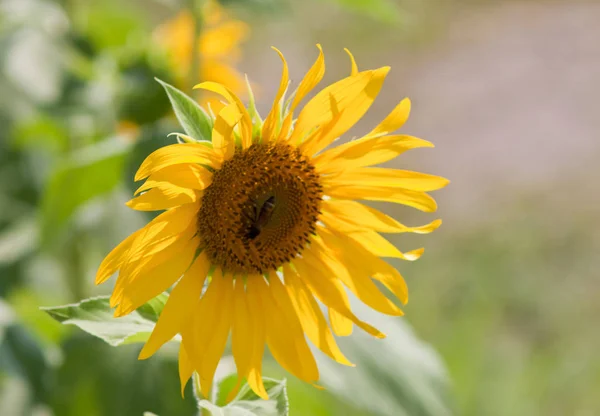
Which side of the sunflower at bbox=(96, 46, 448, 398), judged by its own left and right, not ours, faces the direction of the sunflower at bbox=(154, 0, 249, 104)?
back

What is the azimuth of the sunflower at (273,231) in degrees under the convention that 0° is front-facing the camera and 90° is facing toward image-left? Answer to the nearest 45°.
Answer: approximately 0°
